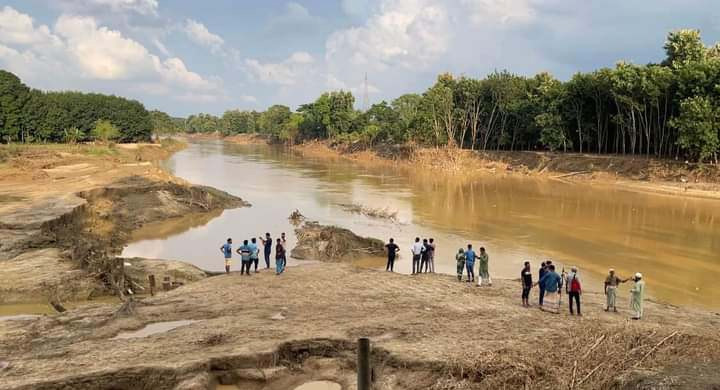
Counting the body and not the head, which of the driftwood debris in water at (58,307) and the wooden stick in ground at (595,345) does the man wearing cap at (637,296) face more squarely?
the driftwood debris in water

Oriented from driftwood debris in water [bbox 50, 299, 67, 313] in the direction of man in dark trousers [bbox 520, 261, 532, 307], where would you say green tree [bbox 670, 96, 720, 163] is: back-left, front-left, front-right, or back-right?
front-left

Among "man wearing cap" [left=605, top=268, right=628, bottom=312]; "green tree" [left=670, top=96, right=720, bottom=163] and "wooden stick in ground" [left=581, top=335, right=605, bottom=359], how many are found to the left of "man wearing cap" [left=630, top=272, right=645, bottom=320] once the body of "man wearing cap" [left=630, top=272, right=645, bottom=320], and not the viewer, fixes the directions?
1

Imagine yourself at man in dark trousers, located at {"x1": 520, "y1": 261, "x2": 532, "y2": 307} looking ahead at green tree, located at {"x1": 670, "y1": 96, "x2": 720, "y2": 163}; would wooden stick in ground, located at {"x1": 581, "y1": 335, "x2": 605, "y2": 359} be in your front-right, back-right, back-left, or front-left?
back-right

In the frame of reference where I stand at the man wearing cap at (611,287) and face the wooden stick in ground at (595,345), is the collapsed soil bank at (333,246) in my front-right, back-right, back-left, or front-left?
back-right

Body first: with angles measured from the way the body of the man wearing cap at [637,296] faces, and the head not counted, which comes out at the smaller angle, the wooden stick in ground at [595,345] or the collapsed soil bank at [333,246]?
the collapsed soil bank

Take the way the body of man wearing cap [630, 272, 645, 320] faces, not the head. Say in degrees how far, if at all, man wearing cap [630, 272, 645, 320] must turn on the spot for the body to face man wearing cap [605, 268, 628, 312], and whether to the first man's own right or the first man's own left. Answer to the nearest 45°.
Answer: approximately 45° to the first man's own right

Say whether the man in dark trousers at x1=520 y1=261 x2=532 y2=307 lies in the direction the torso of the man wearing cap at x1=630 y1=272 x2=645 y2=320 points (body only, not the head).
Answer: yes

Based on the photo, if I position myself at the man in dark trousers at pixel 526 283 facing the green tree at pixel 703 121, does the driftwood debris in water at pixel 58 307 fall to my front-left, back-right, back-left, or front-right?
back-left

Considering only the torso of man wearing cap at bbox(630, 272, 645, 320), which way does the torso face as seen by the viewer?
to the viewer's left

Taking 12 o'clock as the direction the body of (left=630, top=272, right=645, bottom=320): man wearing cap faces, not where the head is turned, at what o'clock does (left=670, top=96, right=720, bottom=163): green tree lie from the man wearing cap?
The green tree is roughly at 3 o'clock from the man wearing cap.

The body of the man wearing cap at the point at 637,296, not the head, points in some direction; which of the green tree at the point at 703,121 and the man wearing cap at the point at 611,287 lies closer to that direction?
the man wearing cap

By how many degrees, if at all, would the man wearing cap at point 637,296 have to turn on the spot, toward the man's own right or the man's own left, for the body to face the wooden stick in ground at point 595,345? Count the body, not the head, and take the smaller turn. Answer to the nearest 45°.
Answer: approximately 90° to the man's own left
